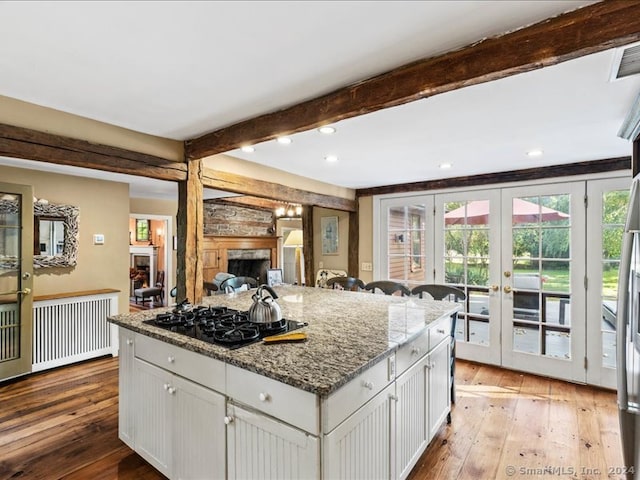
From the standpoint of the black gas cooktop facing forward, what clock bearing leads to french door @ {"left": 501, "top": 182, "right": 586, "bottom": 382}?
The french door is roughly at 7 o'clock from the black gas cooktop.

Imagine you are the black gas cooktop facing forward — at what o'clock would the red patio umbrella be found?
The red patio umbrella is roughly at 7 o'clock from the black gas cooktop.

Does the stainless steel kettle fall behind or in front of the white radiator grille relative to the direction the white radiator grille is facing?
in front

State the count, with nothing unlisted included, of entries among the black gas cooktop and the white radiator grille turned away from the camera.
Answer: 0

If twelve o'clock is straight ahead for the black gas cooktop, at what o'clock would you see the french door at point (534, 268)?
The french door is roughly at 7 o'clock from the black gas cooktop.

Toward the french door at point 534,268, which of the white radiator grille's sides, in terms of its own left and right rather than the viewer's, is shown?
front

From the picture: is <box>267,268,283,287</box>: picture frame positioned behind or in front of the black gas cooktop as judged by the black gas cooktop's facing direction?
behind

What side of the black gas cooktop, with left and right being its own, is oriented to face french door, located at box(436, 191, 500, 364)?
back

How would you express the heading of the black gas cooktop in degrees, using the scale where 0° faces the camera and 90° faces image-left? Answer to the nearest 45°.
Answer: approximately 45°

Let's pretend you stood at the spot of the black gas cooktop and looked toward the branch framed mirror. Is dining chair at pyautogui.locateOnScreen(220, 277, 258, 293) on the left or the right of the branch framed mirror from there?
right
